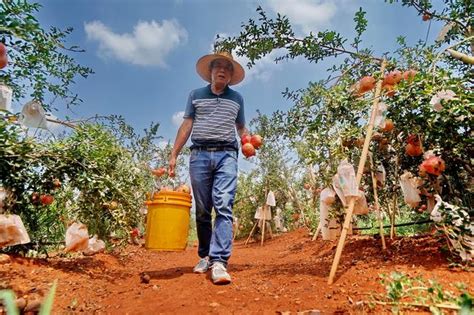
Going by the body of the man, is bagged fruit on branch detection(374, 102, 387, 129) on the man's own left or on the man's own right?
on the man's own left

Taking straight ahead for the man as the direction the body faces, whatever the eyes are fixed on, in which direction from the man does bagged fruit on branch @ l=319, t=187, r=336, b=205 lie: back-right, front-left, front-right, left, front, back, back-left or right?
left

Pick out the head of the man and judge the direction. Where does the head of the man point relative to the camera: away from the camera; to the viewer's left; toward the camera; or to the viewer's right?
toward the camera

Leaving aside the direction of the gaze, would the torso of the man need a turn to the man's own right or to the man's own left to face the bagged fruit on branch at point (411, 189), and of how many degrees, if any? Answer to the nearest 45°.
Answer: approximately 90° to the man's own left

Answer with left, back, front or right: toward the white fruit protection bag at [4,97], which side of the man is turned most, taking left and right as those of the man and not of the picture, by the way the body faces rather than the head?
right

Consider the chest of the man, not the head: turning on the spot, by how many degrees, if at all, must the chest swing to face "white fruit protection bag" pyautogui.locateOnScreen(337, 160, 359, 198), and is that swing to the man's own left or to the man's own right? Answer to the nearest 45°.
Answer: approximately 90° to the man's own left

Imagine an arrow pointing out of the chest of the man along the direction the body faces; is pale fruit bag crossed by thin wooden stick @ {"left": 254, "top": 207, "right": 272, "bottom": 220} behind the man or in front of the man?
behind

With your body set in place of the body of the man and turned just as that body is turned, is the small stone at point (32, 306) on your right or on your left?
on your right

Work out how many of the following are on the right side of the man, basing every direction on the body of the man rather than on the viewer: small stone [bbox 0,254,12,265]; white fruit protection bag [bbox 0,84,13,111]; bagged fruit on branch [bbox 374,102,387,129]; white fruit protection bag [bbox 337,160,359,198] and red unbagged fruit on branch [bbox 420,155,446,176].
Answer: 2

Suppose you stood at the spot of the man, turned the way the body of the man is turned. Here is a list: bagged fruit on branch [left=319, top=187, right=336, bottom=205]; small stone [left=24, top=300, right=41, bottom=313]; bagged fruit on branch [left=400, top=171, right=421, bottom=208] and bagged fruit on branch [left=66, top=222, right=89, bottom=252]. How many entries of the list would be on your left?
2

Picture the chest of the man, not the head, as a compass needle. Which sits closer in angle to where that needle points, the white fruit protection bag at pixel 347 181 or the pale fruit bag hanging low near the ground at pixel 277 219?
the white fruit protection bag

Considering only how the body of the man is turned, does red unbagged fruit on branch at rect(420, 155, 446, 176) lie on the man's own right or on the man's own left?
on the man's own left

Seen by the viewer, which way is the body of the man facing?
toward the camera

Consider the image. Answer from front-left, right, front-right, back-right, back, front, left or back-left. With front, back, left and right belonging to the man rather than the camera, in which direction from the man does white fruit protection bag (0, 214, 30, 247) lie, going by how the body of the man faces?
right
